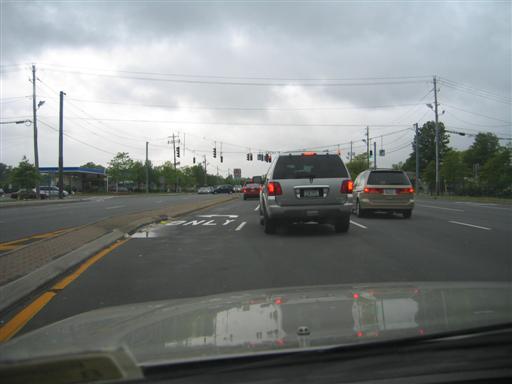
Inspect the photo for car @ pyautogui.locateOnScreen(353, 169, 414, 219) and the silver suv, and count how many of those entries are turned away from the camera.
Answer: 2

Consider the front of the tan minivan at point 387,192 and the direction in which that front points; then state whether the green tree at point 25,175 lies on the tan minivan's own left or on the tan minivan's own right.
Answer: on the tan minivan's own left

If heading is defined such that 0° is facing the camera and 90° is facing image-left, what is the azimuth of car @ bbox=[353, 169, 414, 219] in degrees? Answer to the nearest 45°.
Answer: approximately 180°

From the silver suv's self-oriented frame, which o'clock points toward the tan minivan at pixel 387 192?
The tan minivan is roughly at 1 o'clock from the silver suv.

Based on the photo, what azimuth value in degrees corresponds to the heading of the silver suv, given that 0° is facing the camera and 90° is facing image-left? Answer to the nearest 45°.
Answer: approximately 180°

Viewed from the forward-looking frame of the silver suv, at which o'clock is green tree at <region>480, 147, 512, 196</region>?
The green tree is roughly at 1 o'clock from the silver suv.

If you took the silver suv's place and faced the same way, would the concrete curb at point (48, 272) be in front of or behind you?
behind

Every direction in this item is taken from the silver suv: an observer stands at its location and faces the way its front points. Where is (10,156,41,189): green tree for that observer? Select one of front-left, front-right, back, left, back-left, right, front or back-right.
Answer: front-left
